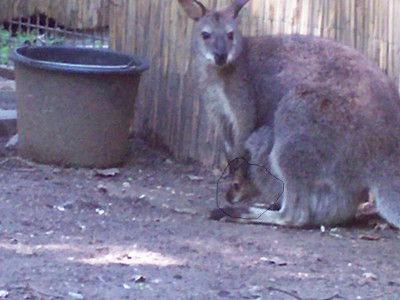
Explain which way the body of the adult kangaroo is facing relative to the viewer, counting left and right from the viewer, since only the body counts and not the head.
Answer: facing to the left of the viewer

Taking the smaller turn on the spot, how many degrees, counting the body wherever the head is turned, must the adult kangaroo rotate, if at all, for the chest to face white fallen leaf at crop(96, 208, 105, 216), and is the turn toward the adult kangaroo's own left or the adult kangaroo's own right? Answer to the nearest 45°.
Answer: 0° — it already faces it

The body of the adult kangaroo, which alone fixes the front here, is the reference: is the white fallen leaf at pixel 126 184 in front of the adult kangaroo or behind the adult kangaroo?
in front

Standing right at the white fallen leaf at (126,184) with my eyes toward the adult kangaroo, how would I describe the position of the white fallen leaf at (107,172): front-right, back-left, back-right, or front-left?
back-left

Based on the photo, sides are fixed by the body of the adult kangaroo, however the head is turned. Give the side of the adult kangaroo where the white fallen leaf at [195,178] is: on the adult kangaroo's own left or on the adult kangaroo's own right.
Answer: on the adult kangaroo's own right

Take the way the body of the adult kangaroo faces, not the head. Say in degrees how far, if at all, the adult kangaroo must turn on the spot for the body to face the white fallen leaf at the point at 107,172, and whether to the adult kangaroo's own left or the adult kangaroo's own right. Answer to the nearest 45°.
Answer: approximately 45° to the adult kangaroo's own right

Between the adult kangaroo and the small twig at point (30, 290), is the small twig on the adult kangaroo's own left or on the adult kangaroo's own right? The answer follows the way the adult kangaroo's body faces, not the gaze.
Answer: on the adult kangaroo's own left

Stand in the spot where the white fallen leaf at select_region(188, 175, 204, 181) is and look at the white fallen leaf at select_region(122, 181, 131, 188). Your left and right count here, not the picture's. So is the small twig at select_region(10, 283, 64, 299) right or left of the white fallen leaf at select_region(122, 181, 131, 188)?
left

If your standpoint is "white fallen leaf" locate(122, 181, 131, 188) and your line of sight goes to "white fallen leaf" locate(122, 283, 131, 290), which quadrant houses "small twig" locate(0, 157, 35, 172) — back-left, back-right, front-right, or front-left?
back-right
